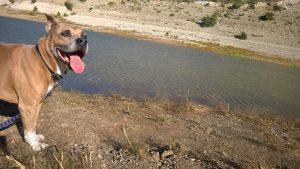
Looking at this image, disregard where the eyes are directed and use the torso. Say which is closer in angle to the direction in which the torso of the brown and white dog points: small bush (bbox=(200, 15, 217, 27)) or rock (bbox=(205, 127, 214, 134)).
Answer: the rock

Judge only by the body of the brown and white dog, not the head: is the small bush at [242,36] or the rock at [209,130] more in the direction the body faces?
the rock

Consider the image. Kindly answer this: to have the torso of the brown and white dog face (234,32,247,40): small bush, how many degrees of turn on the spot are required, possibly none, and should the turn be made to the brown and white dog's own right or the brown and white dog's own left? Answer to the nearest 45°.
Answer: approximately 45° to the brown and white dog's own left

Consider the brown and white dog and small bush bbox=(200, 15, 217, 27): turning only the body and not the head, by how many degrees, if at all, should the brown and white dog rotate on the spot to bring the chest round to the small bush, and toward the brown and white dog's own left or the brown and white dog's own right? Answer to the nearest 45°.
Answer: approximately 45° to the brown and white dog's own left

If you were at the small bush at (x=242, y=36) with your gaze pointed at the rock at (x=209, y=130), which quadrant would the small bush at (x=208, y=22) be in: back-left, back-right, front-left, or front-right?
back-right

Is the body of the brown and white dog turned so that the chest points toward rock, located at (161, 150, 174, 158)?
yes

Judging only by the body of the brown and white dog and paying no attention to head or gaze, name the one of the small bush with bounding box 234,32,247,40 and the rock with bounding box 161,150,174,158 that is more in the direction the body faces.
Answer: the rock

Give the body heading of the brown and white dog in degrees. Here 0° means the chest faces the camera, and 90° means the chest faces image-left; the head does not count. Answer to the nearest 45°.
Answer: approximately 270°

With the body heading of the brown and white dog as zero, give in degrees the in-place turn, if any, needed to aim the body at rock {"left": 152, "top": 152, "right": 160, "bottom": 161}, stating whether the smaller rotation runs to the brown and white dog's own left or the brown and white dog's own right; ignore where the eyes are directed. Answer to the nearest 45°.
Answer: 0° — it already faces it

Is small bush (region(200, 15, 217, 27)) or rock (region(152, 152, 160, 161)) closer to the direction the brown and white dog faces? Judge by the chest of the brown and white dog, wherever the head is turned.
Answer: the rock

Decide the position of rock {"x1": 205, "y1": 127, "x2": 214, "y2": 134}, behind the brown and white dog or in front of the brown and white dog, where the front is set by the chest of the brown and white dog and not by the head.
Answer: in front

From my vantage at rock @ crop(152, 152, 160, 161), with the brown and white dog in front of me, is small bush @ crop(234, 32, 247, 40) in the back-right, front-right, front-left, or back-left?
back-right

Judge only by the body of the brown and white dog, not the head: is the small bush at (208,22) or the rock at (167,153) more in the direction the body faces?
the rock
